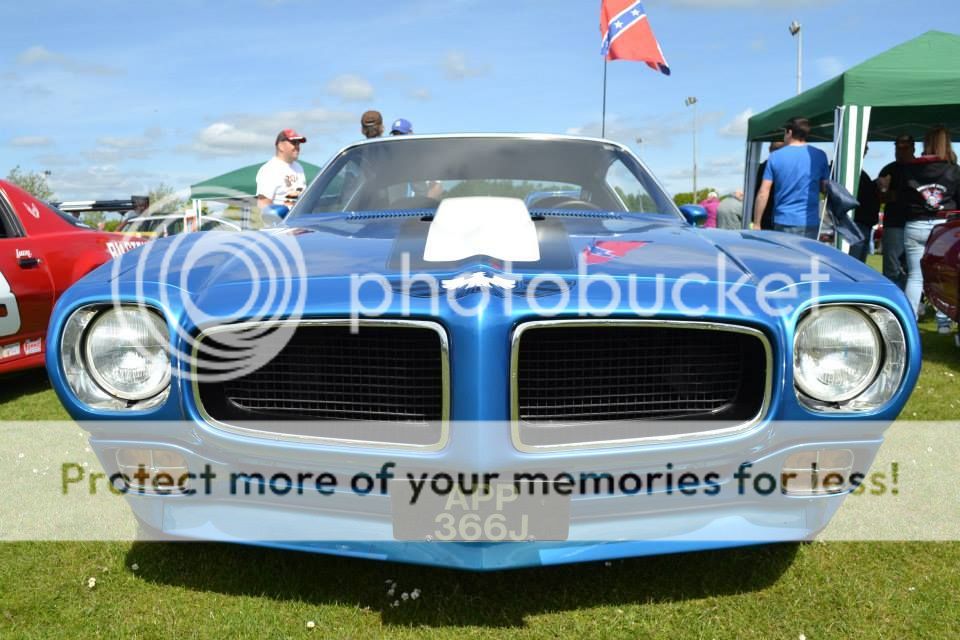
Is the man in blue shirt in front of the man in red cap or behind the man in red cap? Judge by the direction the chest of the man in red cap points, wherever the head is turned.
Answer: in front

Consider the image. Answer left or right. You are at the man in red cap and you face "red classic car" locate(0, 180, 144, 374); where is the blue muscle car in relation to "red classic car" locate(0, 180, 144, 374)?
left

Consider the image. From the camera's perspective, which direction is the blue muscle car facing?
toward the camera

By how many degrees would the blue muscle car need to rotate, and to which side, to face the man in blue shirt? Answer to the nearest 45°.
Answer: approximately 135° to its left

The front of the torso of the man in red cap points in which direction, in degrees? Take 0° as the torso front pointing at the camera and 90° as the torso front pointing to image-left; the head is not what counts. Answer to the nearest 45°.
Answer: approximately 315°

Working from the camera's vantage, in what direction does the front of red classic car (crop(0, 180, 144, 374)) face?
facing the viewer and to the left of the viewer

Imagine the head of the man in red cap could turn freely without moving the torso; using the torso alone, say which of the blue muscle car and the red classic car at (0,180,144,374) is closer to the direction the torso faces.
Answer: the blue muscle car

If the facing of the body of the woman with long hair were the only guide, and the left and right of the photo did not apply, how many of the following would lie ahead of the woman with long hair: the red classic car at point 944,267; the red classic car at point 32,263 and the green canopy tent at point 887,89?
1
